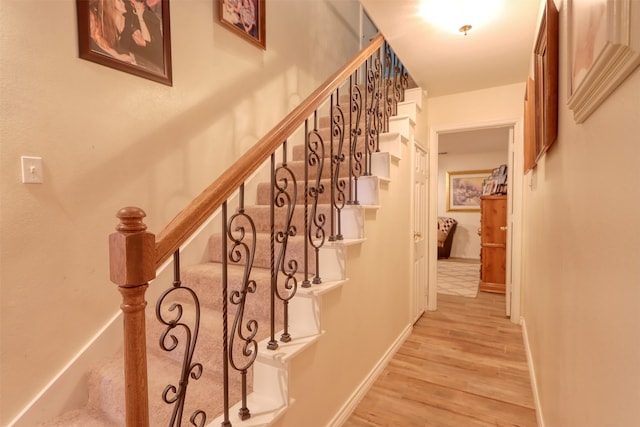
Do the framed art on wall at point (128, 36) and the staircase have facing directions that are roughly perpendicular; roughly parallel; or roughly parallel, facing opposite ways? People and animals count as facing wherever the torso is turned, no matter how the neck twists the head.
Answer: roughly perpendicular

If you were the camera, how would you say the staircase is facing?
facing the viewer and to the left of the viewer

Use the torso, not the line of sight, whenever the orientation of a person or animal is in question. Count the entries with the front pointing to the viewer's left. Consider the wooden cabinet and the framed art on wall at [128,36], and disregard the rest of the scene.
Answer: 0

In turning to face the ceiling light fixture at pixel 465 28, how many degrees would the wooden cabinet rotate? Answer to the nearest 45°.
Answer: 0° — it already faces it

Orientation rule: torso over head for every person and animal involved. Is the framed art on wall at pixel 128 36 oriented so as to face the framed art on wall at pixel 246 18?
no

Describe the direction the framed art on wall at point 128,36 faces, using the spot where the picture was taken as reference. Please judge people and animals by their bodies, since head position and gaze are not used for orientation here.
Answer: facing the viewer and to the right of the viewer

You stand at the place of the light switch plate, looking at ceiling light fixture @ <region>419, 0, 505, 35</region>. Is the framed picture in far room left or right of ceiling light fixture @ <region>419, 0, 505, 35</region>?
left

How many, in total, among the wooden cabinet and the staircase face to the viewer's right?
0

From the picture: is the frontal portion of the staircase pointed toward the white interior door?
no

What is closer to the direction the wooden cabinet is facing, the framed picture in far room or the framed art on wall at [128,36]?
the framed art on wall

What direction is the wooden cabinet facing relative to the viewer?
toward the camera

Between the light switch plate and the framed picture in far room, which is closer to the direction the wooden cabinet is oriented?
the light switch plate

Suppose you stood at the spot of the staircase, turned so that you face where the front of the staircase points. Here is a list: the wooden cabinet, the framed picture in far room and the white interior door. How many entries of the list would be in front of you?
0
